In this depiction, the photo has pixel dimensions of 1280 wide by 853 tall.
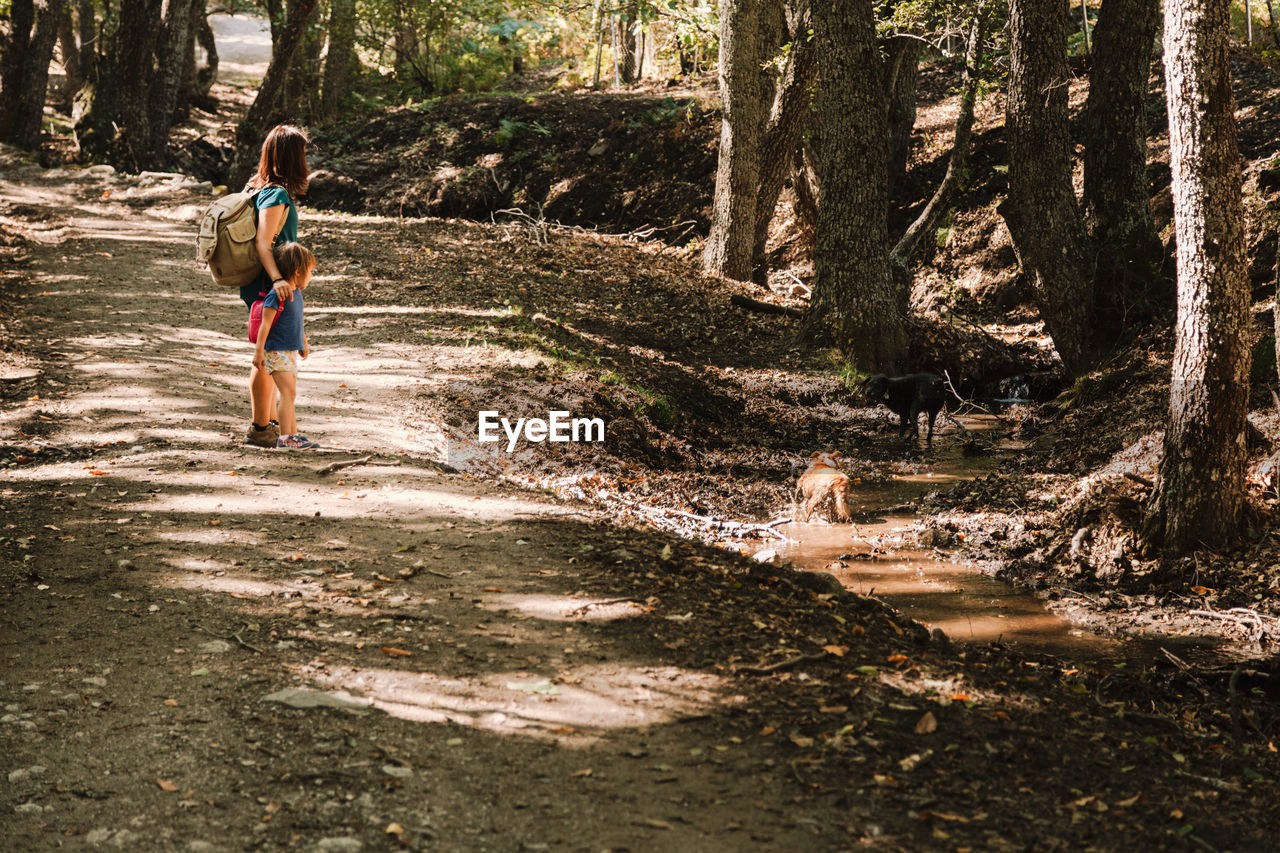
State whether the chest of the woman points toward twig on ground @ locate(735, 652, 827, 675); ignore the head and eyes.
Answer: no

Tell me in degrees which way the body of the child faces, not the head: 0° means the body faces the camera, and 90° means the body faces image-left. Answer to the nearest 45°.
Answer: approximately 270°

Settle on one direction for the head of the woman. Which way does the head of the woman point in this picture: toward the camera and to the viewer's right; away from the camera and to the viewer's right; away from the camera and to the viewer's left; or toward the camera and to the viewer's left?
away from the camera and to the viewer's right

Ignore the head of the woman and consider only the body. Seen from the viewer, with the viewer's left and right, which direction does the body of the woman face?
facing to the right of the viewer

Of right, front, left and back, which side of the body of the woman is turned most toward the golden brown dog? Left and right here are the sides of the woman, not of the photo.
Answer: front

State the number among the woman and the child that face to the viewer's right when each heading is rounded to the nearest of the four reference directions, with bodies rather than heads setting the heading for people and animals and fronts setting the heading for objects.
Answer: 2

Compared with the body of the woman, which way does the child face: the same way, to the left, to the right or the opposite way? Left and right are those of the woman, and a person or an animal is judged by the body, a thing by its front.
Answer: the same way

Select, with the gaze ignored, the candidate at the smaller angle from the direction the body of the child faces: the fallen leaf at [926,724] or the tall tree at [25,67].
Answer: the fallen leaf

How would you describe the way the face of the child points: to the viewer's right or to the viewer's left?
to the viewer's right

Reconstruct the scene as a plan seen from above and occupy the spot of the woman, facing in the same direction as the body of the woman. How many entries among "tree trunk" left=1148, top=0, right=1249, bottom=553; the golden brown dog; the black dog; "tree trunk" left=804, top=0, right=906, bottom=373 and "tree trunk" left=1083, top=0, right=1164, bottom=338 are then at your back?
0

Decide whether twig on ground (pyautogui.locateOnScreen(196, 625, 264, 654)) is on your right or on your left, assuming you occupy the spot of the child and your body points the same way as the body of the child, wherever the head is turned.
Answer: on your right

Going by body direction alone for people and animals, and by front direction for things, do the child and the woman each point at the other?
no

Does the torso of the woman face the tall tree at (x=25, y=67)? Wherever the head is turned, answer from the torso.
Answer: no

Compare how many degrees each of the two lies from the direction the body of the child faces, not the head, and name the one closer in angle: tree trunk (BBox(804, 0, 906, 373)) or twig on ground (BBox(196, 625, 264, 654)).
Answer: the tree trunk
